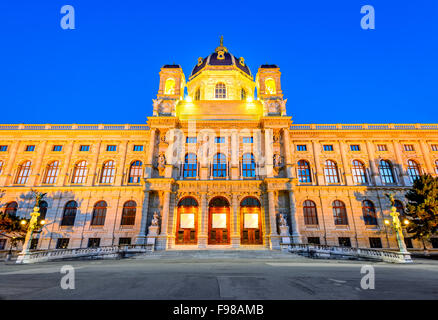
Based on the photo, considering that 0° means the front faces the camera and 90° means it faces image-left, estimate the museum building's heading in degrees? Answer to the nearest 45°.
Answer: approximately 0°
